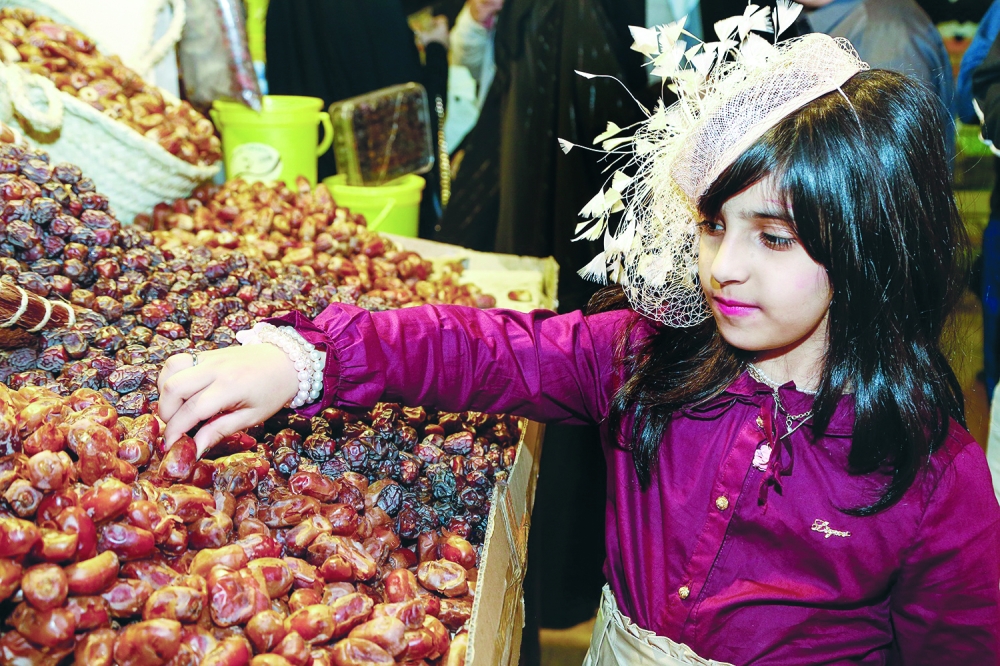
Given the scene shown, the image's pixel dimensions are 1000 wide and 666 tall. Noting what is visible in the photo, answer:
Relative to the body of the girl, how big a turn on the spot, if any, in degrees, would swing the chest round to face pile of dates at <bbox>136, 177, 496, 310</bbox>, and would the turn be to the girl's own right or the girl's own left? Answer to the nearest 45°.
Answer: approximately 90° to the girl's own right

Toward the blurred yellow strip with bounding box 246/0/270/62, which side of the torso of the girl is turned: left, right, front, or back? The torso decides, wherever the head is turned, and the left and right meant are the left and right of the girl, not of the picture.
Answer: right

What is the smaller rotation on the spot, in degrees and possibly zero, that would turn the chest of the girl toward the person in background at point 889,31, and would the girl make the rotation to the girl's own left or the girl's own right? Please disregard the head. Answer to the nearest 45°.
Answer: approximately 135° to the girl's own right

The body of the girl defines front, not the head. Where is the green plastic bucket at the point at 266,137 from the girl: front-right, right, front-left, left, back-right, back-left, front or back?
right

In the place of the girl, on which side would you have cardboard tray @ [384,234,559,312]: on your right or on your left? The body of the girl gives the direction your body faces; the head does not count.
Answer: on your right

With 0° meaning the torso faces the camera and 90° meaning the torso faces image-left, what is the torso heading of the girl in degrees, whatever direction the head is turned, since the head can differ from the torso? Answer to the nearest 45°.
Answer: approximately 45°

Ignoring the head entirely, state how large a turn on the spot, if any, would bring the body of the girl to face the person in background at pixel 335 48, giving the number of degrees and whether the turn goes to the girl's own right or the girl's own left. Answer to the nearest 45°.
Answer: approximately 90° to the girl's own right

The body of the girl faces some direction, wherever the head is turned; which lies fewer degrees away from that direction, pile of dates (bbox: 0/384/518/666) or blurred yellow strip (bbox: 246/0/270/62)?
the pile of dates

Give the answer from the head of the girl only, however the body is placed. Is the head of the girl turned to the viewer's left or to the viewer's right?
to the viewer's left
